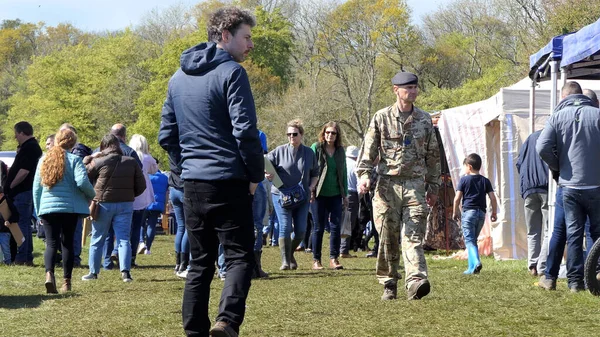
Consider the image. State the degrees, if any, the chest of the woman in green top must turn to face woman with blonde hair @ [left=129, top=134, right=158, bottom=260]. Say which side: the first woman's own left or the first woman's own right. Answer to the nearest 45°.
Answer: approximately 90° to the first woman's own right

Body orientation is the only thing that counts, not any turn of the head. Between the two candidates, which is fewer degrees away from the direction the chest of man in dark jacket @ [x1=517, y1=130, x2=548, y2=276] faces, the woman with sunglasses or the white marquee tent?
the white marquee tent

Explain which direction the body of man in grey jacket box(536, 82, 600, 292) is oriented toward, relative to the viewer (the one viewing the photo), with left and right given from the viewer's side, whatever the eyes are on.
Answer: facing away from the viewer

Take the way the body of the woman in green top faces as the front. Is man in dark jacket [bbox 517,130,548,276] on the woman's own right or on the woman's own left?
on the woman's own left

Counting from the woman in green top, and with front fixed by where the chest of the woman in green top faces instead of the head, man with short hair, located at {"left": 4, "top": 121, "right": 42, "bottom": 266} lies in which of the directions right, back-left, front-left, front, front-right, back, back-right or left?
right

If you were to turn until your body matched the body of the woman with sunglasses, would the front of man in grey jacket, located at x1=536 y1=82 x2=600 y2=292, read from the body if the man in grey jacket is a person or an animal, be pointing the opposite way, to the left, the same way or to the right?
the opposite way

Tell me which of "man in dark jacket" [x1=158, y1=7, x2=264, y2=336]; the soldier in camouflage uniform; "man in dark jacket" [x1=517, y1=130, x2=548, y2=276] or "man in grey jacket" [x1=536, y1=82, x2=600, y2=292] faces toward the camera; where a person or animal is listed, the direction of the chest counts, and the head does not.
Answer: the soldier in camouflage uniform

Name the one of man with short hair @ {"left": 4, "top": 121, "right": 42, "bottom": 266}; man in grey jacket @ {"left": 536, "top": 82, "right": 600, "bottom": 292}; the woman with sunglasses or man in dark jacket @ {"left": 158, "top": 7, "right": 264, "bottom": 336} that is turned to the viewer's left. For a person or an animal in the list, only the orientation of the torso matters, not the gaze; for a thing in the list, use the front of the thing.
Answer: the man with short hair

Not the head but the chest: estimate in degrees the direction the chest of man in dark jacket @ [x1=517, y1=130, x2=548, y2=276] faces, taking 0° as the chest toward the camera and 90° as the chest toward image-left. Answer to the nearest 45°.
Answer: approximately 225°

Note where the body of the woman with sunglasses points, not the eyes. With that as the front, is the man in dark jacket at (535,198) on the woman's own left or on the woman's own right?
on the woman's own left

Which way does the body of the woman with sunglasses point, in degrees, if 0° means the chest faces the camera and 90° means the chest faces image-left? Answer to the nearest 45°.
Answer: approximately 0°

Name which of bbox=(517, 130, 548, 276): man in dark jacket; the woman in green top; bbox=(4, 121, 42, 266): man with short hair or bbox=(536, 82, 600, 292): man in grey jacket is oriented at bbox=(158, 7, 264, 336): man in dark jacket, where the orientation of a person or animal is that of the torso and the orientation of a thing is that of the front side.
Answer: the woman in green top

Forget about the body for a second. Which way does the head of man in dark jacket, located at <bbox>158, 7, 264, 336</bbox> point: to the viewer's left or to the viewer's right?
to the viewer's right

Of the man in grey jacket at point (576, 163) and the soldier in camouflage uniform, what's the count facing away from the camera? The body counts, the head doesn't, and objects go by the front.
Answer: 1
